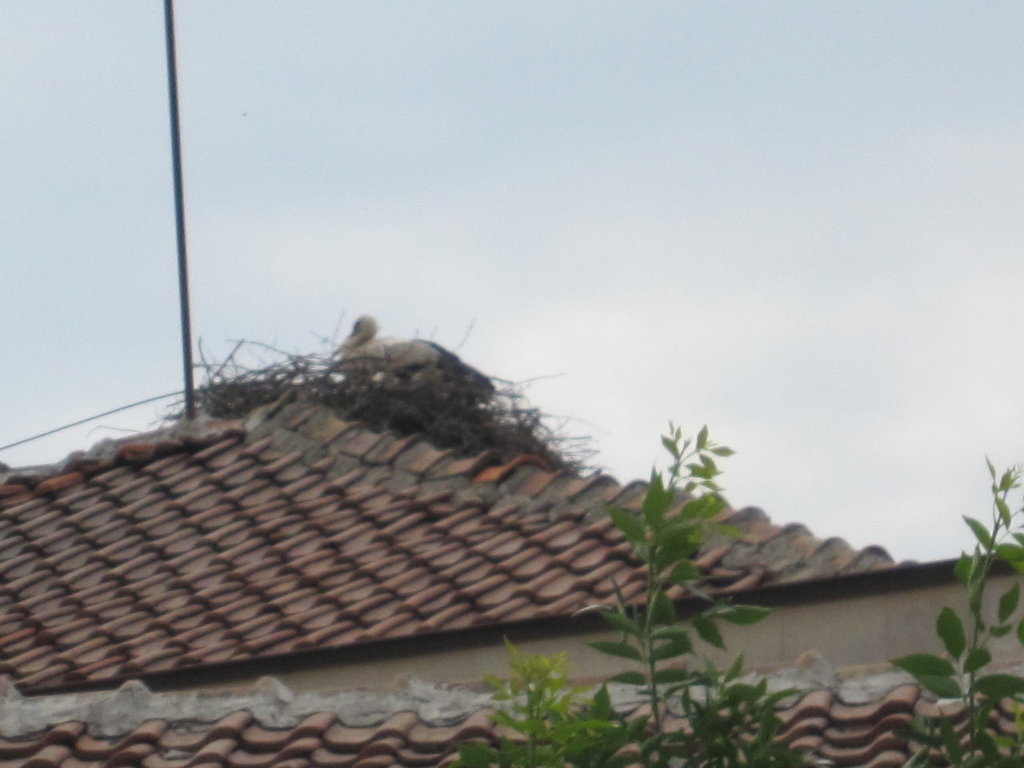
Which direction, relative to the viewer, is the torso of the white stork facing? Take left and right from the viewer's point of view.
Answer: facing to the left of the viewer

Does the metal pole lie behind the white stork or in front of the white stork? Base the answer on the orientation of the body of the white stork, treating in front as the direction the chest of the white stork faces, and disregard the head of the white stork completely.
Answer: in front

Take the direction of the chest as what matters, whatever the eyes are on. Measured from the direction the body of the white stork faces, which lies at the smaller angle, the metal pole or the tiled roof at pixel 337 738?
the metal pole

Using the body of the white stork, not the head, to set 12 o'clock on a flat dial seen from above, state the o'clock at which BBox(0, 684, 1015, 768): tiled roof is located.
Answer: The tiled roof is roughly at 9 o'clock from the white stork.
